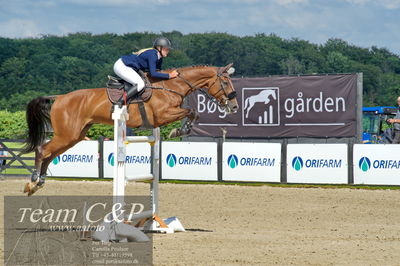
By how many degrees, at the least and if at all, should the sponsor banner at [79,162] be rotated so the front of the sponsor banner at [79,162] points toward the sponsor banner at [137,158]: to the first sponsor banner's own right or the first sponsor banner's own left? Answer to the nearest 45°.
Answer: approximately 45° to the first sponsor banner's own left

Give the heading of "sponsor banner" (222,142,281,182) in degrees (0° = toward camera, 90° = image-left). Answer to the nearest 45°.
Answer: approximately 0°

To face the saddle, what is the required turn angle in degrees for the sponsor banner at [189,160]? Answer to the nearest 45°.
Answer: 0° — it already faces it

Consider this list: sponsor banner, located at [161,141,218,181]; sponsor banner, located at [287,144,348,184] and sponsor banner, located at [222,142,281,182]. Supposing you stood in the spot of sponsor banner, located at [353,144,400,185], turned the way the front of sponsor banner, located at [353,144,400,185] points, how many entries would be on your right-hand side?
3

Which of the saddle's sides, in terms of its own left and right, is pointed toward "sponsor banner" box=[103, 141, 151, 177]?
left

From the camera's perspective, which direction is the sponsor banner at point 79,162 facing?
toward the camera

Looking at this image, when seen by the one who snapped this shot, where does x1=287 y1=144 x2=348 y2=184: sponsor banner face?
facing the viewer

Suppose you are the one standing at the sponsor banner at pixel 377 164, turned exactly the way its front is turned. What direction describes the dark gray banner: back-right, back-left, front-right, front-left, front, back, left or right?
back-right

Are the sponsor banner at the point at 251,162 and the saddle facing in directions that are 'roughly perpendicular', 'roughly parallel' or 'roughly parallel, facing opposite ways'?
roughly perpendicular

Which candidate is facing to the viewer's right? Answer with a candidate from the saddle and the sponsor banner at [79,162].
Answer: the saddle

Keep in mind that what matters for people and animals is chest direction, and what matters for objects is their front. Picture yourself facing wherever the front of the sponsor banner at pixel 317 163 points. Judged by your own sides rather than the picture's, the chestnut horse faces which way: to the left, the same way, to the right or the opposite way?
to the left

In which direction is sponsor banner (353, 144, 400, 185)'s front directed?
toward the camera

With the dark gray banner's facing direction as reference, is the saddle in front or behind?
in front

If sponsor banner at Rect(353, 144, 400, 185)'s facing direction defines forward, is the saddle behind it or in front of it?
in front

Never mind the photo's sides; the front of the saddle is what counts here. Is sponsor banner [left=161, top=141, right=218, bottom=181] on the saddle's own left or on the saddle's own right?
on the saddle's own left

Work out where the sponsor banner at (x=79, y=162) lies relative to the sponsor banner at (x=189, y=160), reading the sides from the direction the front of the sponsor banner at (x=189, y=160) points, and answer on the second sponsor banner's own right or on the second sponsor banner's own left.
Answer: on the second sponsor banner's own right

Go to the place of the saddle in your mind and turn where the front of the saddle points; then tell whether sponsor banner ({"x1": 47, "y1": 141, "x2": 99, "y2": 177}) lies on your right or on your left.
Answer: on your left

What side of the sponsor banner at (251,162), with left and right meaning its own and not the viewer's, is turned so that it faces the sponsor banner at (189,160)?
right
